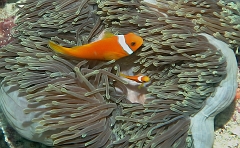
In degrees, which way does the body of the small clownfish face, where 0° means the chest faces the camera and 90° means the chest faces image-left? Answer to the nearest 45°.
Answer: approximately 270°

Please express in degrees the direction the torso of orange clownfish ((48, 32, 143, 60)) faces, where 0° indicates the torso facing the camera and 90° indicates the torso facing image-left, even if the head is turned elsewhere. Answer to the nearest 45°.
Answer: approximately 270°

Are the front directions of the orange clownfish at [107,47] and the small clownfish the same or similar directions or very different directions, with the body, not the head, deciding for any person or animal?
same or similar directions

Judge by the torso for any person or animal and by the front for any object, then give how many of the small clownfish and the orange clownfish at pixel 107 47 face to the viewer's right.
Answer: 2
